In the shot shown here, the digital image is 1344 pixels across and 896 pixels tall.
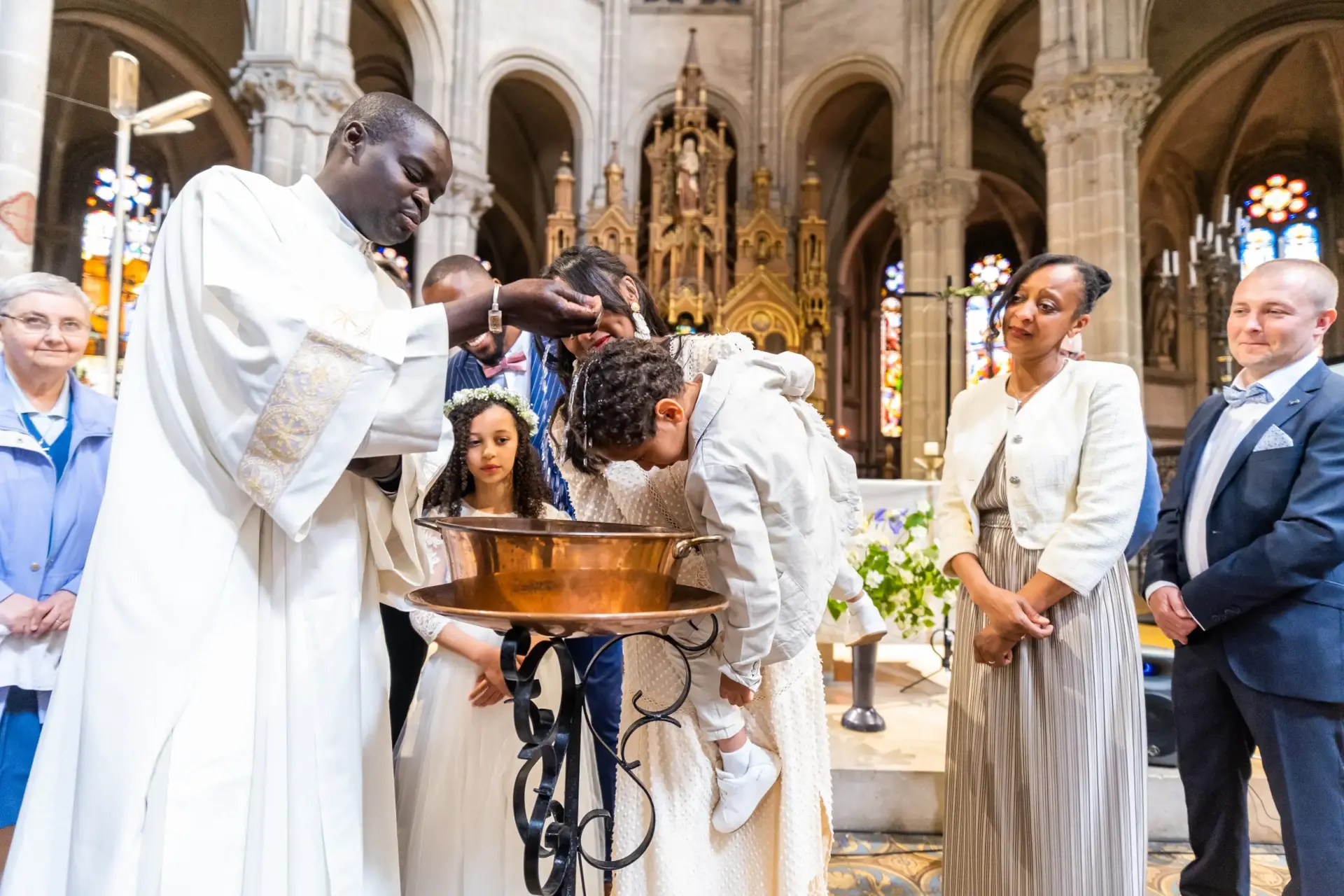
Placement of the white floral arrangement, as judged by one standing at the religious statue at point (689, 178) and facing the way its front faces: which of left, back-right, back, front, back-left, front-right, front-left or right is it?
front

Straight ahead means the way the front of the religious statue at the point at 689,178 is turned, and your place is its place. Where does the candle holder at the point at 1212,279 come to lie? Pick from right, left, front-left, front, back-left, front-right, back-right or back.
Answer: left

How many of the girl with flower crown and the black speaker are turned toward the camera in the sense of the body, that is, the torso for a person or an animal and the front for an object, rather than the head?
2

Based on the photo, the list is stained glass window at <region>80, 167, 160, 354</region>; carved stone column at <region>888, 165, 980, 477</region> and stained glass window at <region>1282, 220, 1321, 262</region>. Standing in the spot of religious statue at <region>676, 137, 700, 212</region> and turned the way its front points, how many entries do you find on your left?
2

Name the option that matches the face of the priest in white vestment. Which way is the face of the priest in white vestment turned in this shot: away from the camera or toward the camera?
toward the camera

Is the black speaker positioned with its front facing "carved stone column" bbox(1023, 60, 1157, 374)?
no

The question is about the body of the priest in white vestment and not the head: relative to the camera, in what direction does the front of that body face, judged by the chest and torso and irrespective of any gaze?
to the viewer's right

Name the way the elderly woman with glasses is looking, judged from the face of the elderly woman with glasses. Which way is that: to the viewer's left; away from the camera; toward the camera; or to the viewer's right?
toward the camera

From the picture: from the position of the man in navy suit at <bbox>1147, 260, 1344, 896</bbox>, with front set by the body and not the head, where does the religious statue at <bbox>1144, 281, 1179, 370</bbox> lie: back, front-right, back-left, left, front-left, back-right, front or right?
back-right

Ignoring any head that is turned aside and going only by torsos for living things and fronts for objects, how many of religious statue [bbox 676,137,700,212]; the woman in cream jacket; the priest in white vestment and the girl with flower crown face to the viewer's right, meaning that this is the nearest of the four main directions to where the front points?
1

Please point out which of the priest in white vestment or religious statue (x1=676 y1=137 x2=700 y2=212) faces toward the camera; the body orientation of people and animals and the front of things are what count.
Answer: the religious statue

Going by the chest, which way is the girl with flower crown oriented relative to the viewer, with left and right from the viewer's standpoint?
facing the viewer

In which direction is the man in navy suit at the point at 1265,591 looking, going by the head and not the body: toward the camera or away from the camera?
toward the camera

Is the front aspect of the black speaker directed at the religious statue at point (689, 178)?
no

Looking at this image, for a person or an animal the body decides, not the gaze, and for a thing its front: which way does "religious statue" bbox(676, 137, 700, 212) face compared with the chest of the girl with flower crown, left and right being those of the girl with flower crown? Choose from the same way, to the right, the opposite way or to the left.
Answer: the same way

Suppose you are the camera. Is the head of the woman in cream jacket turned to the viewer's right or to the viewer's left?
to the viewer's left

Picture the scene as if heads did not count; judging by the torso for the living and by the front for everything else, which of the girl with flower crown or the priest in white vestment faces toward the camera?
the girl with flower crown

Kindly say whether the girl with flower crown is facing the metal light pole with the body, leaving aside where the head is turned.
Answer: no

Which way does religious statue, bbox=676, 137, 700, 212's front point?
toward the camera

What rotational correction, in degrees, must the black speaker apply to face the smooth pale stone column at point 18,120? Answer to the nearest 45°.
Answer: approximately 90° to its right
